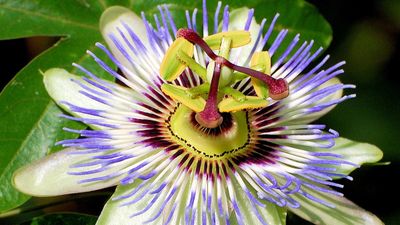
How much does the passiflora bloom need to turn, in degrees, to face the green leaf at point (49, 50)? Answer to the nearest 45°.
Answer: approximately 90° to its right

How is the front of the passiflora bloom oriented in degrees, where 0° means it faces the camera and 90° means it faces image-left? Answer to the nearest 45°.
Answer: approximately 0°
